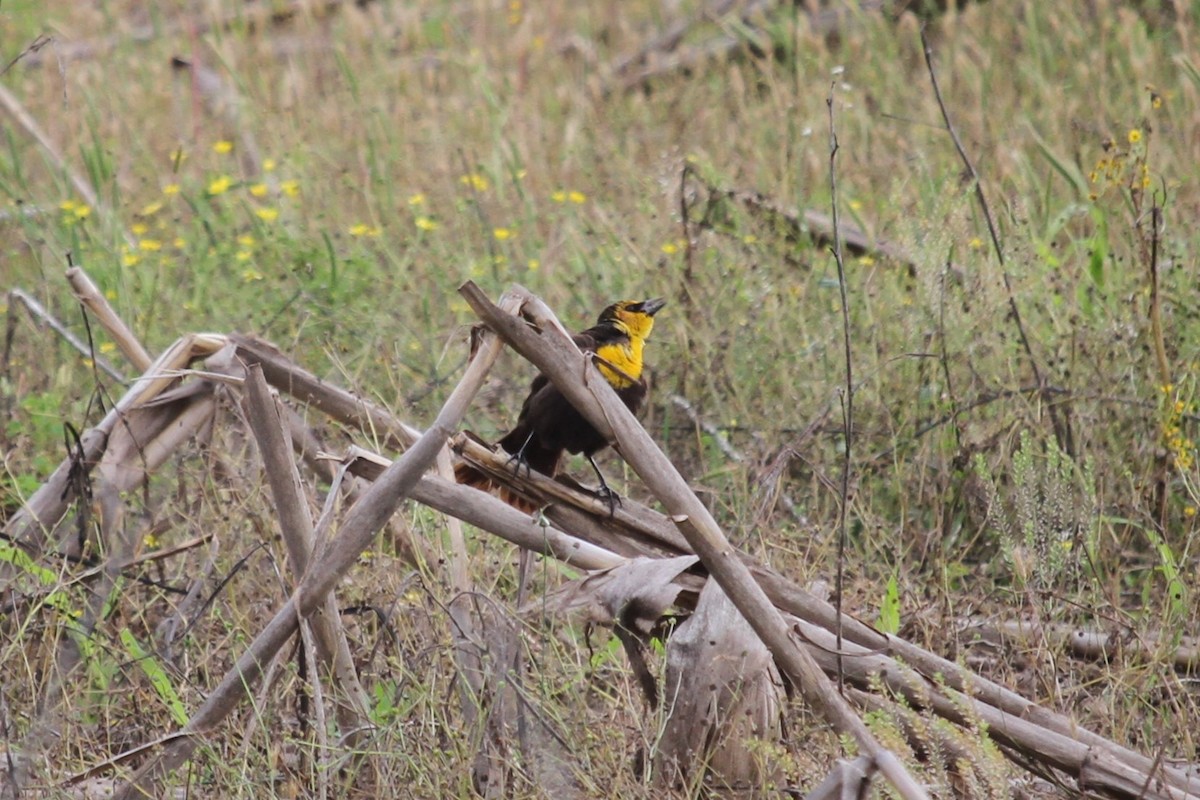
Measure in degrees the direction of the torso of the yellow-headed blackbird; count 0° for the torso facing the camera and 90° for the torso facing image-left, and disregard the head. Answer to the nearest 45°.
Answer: approximately 270°

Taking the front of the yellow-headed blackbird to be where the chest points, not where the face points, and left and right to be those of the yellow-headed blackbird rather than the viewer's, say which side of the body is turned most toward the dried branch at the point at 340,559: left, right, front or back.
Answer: right

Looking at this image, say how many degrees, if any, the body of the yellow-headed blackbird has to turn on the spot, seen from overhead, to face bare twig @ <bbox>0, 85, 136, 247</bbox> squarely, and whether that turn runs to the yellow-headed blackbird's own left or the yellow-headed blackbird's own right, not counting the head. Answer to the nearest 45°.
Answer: approximately 135° to the yellow-headed blackbird's own left

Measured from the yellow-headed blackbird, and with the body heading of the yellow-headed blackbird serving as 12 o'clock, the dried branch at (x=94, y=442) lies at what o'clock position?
The dried branch is roughly at 5 o'clock from the yellow-headed blackbird.
